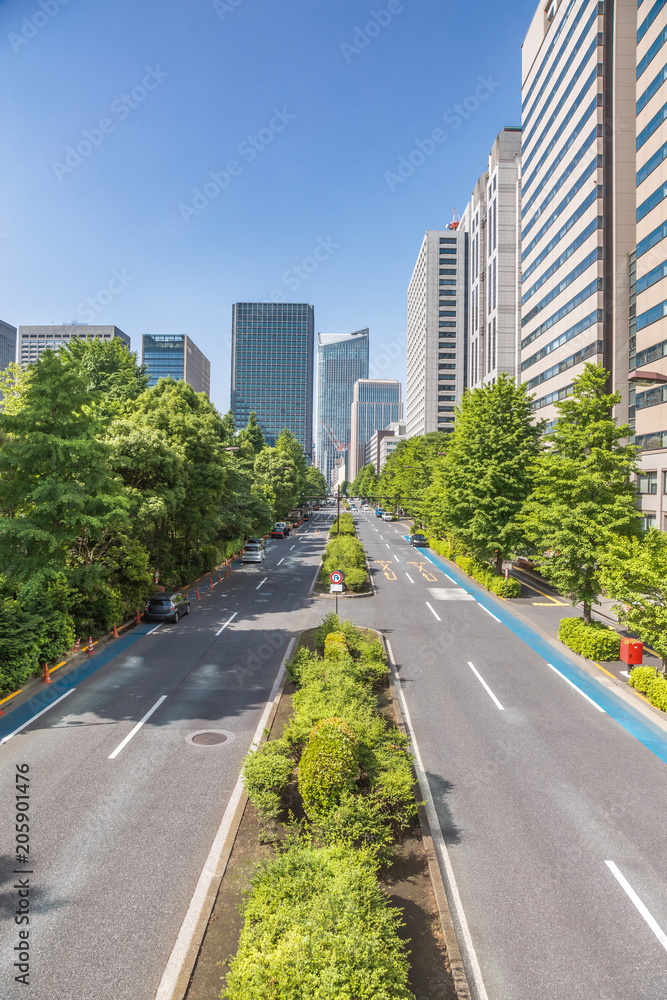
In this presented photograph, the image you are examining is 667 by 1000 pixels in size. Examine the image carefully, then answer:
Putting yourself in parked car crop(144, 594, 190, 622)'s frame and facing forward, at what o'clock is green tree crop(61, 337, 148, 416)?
The green tree is roughly at 10 o'clock from the parked car.

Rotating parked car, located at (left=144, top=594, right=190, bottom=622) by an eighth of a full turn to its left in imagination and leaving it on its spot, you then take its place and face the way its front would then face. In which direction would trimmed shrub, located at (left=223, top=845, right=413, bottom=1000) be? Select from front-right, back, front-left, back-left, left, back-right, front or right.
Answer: back

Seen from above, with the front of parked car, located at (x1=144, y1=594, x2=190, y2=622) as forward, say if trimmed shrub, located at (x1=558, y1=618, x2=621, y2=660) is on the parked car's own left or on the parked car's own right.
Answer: on the parked car's own right

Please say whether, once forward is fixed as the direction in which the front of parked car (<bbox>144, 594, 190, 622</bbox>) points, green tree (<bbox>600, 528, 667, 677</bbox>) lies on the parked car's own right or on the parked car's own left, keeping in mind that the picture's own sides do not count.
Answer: on the parked car's own right

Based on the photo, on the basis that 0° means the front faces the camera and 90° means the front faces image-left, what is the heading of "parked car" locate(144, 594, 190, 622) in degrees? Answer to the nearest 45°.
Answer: approximately 225°

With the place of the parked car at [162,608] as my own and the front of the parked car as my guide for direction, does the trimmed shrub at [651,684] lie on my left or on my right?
on my right

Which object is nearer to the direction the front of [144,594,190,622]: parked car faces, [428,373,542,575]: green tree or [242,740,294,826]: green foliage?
the green tree

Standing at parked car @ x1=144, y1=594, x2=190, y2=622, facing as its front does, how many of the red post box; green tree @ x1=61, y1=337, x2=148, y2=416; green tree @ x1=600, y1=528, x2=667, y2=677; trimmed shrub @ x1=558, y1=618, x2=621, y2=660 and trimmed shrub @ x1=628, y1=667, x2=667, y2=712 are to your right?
4

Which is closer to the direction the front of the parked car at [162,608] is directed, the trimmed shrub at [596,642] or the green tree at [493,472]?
the green tree

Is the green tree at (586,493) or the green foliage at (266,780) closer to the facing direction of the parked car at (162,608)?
the green tree

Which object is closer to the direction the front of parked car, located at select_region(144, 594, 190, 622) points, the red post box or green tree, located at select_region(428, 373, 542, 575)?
the green tree
